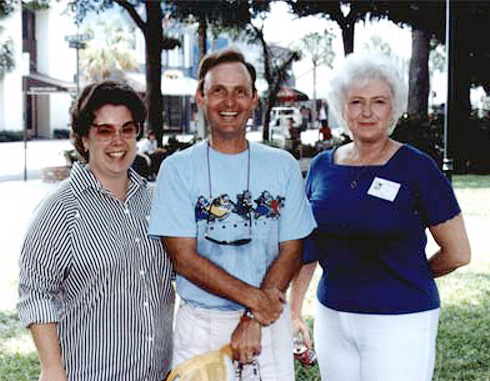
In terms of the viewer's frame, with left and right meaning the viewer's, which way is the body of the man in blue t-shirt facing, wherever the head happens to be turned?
facing the viewer

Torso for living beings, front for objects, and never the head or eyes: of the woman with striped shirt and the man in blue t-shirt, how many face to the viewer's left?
0

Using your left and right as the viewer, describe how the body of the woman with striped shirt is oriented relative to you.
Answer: facing the viewer and to the right of the viewer

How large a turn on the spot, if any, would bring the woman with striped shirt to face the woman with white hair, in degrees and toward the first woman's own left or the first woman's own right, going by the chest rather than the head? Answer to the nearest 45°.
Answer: approximately 45° to the first woman's own left
